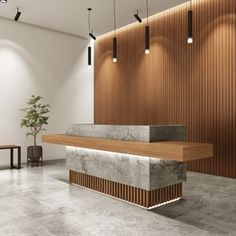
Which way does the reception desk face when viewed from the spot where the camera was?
facing the viewer and to the left of the viewer

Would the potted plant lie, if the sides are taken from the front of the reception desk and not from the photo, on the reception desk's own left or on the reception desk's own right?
on the reception desk's own right
